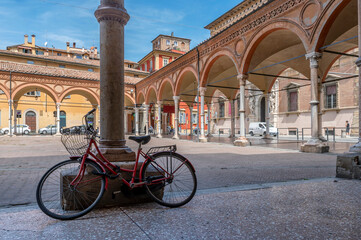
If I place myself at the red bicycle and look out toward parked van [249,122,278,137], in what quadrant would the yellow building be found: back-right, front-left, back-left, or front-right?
front-left

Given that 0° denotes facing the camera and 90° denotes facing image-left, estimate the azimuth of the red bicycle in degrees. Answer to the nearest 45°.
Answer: approximately 90°

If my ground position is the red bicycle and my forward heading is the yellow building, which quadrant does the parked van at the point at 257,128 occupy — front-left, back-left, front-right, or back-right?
front-right

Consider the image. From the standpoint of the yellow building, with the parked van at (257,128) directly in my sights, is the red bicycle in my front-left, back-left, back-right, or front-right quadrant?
front-right

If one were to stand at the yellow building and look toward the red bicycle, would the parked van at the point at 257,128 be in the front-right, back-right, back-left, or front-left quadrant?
front-left

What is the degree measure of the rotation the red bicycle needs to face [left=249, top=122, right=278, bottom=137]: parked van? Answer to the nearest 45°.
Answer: approximately 135° to its right

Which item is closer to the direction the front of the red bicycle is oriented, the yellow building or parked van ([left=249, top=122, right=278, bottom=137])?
the yellow building

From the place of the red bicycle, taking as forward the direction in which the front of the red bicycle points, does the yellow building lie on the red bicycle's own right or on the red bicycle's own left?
on the red bicycle's own right
